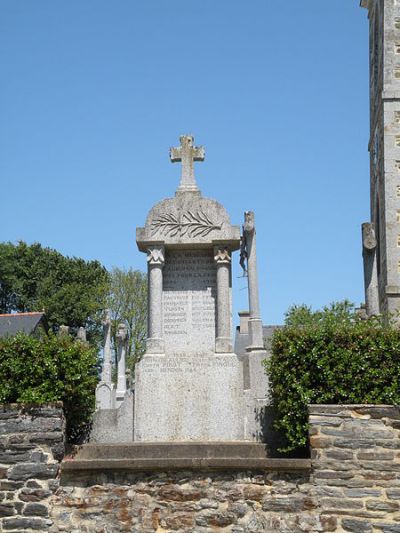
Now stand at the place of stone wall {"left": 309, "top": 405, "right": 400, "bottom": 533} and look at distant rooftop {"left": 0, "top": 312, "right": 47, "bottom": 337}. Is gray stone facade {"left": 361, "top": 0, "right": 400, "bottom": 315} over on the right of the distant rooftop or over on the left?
right

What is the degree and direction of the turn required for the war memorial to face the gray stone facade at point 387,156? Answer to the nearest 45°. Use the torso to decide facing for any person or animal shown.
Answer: approximately 135° to its left

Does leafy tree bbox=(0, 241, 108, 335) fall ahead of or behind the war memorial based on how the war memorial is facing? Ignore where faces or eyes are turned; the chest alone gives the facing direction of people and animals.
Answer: behind

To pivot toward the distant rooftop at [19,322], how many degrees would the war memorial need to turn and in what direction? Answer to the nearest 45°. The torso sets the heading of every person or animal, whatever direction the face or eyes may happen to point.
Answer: approximately 180°

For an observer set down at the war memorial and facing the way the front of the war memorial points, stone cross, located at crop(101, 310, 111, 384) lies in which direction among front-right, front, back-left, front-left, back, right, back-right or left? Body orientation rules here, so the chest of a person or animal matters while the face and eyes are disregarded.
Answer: back

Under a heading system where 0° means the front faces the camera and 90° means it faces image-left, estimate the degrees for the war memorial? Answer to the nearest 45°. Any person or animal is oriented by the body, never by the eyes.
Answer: approximately 0°

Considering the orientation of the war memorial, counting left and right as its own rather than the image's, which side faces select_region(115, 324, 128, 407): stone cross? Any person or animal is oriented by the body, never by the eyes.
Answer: back

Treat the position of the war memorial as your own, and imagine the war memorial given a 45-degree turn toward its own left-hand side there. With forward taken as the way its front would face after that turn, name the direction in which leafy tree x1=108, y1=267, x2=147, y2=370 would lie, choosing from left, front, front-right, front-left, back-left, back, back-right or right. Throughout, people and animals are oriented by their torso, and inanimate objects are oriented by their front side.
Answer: back-left

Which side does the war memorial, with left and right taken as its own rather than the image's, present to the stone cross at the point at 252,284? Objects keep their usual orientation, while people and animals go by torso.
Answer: back
